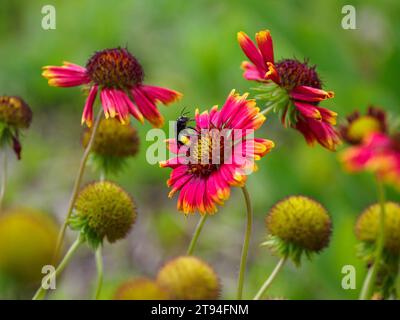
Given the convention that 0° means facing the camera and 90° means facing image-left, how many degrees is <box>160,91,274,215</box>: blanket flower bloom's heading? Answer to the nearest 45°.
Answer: approximately 45°
